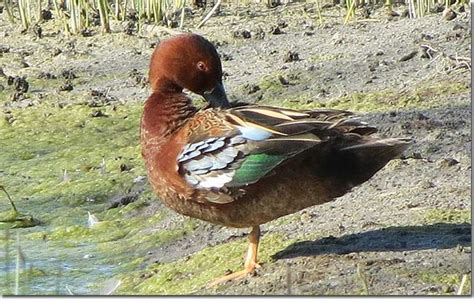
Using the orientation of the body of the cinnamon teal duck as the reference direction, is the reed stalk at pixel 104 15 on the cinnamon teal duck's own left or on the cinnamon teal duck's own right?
on the cinnamon teal duck's own right

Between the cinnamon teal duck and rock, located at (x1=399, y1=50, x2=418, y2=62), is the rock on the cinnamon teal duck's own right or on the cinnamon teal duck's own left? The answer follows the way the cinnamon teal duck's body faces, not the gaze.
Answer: on the cinnamon teal duck's own right

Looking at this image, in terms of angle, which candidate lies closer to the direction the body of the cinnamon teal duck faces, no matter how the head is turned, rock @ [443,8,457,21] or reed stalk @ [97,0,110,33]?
the reed stalk

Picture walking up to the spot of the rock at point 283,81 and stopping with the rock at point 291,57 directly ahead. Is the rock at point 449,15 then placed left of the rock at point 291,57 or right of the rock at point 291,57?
right

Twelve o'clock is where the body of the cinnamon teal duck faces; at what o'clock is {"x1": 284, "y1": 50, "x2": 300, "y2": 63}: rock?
The rock is roughly at 3 o'clock from the cinnamon teal duck.

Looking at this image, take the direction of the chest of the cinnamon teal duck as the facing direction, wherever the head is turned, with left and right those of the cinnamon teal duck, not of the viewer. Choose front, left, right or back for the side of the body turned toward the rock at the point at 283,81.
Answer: right

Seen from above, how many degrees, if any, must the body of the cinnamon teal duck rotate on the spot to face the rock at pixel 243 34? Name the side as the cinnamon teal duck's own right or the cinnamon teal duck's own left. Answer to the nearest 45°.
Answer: approximately 90° to the cinnamon teal duck's own right

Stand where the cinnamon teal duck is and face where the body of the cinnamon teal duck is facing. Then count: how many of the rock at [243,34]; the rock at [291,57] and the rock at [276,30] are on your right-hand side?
3

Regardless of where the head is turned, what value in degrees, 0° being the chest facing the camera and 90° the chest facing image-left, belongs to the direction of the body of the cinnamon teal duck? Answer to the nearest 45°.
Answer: approximately 90°

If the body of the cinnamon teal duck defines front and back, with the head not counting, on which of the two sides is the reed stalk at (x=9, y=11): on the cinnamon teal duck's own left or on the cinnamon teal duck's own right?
on the cinnamon teal duck's own right
